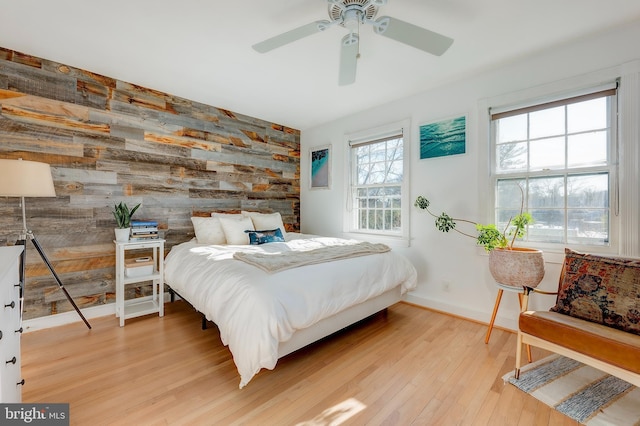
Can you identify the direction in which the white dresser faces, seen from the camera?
facing to the right of the viewer

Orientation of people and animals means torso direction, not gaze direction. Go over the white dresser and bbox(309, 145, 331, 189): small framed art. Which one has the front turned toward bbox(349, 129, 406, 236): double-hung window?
the white dresser

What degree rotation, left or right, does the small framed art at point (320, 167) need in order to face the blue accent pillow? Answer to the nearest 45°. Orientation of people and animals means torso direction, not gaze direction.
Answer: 0° — it already faces it

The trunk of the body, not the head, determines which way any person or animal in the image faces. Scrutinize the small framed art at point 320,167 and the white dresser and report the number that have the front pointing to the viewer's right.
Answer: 1

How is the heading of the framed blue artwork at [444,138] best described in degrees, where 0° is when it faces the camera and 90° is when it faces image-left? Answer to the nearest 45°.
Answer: approximately 45°

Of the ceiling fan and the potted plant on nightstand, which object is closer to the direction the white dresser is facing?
the ceiling fan

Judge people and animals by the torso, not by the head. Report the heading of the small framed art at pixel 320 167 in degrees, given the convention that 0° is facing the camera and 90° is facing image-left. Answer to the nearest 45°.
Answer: approximately 45°

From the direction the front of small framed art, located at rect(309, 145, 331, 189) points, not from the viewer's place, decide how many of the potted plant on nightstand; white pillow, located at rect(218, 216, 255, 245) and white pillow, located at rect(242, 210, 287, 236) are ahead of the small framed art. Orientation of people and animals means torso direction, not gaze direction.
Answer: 3

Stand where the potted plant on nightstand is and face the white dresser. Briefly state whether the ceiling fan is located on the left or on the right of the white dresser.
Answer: left

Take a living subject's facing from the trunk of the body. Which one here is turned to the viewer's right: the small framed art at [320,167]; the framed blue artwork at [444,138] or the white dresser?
the white dresser
